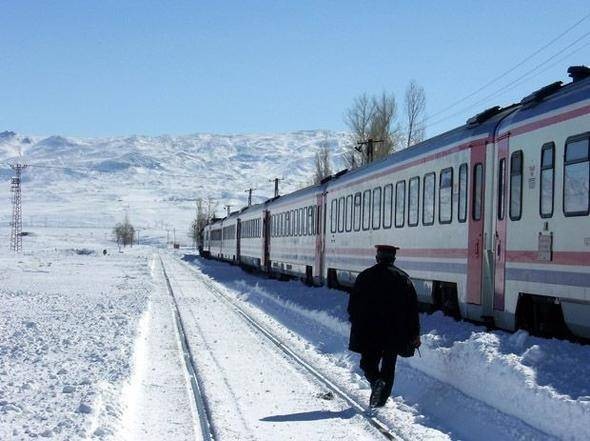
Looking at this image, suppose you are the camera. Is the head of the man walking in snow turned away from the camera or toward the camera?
away from the camera

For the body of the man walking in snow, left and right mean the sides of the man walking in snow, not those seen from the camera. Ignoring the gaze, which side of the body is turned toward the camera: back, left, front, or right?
back
